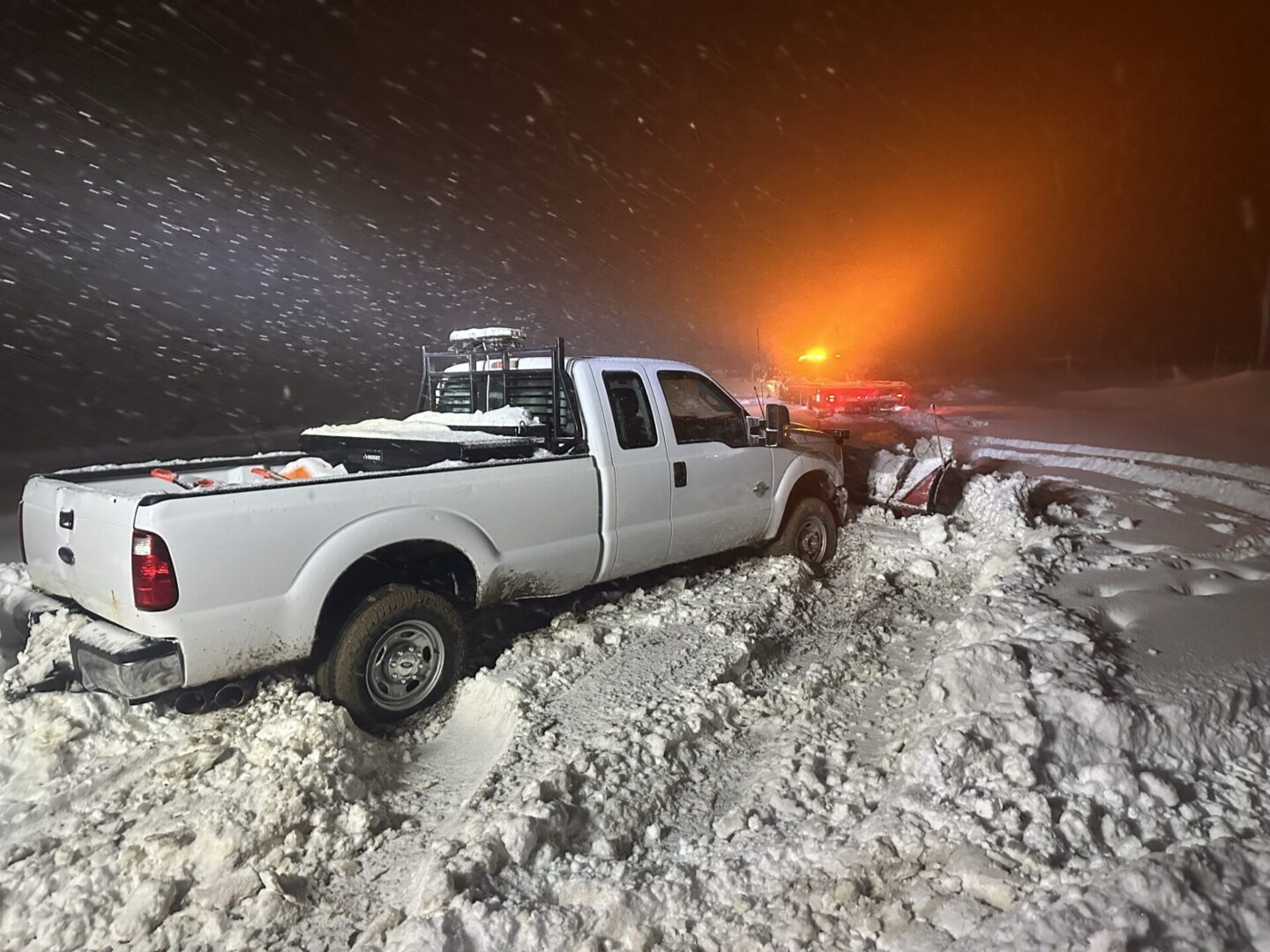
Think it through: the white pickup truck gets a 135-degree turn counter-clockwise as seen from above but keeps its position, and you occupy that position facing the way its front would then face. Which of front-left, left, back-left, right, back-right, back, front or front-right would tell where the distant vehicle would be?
back-right

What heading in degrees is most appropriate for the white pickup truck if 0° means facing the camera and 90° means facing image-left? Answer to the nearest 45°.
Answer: approximately 225°
